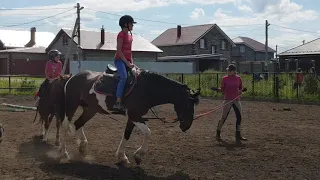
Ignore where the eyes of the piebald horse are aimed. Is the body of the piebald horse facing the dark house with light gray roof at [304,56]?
no

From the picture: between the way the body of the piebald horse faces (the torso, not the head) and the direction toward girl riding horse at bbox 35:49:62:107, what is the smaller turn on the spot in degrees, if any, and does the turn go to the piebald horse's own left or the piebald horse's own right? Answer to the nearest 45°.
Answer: approximately 135° to the piebald horse's own left

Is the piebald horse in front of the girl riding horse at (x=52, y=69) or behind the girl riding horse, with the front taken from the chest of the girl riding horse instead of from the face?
in front

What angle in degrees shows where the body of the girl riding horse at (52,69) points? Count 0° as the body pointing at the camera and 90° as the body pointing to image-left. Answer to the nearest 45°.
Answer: approximately 315°

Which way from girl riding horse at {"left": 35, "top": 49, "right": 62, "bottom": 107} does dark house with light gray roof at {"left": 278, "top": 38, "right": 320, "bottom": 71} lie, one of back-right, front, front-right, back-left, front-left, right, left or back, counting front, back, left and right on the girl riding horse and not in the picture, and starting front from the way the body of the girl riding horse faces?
left

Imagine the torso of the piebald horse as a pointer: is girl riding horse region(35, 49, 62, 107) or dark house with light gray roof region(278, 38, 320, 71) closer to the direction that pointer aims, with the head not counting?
the dark house with light gray roof

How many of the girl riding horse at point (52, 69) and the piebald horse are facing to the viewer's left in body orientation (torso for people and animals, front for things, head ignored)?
0

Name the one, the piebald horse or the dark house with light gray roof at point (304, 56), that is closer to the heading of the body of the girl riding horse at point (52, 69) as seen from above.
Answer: the piebald horse

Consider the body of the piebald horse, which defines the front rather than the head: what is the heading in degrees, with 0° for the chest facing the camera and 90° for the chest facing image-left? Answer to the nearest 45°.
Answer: approximately 270°
